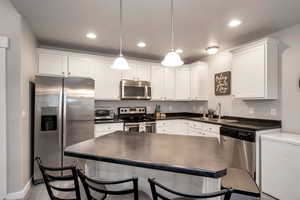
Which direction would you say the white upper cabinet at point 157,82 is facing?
toward the camera

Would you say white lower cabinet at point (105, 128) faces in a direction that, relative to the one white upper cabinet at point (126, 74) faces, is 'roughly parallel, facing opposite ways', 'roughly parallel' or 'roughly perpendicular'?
roughly parallel

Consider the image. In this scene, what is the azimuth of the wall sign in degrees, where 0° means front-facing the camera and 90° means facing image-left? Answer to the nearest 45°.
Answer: approximately 45°

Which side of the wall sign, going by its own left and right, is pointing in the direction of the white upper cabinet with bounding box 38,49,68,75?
front

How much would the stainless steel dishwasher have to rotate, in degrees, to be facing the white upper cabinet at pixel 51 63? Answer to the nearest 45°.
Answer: approximately 45° to its right

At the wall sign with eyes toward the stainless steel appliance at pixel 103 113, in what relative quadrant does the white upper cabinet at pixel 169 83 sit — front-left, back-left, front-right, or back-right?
front-right

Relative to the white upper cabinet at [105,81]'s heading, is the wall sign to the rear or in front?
in front

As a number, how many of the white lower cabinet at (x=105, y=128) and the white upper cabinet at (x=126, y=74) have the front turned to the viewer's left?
0

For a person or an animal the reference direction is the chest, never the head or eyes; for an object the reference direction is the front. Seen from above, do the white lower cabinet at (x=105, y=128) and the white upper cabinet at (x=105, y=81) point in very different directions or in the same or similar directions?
same or similar directions

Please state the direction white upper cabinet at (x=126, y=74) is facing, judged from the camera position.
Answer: facing the viewer and to the right of the viewer

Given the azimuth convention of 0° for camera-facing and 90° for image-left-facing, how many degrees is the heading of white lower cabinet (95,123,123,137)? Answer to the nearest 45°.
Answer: approximately 315°

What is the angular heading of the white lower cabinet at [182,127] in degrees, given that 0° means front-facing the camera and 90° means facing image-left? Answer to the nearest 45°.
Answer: approximately 45°

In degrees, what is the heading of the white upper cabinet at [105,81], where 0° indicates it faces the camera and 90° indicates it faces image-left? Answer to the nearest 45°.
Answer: approximately 315°
